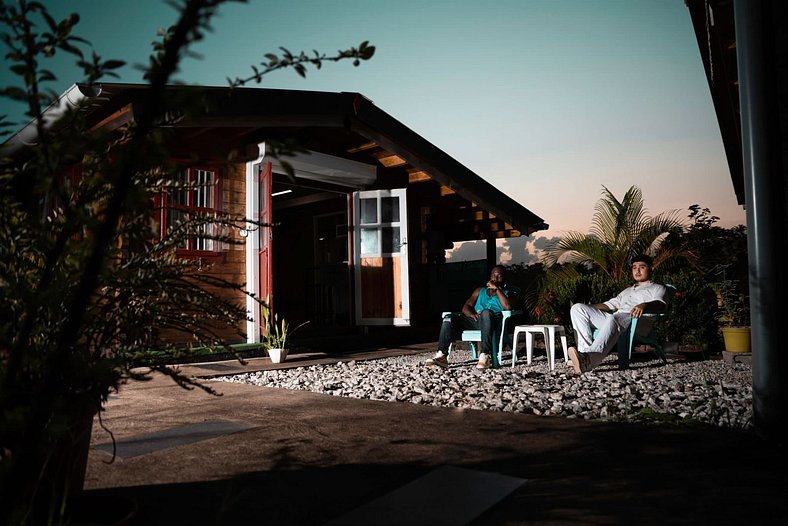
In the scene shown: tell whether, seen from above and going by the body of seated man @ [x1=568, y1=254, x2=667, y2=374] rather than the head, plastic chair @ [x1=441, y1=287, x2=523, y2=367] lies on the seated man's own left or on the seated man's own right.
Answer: on the seated man's own right

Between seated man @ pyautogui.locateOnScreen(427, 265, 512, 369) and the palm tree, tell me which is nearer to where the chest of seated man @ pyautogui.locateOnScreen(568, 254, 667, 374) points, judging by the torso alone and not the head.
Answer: the seated man

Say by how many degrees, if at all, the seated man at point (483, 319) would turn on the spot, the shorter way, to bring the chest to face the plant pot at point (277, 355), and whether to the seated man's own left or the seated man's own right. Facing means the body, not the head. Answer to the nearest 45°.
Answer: approximately 45° to the seated man's own right

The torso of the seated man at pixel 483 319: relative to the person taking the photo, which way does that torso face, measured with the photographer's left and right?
facing the viewer and to the left of the viewer

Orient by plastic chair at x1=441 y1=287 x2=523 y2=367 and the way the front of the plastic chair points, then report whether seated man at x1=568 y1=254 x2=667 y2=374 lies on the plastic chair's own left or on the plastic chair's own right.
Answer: on the plastic chair's own left

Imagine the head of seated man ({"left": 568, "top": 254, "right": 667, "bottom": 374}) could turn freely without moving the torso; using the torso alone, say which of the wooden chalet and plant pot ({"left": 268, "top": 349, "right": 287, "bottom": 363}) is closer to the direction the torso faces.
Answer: the plant pot

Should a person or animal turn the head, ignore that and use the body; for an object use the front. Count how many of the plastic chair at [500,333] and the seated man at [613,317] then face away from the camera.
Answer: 0

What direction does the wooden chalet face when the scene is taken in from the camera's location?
facing the viewer and to the right of the viewer
